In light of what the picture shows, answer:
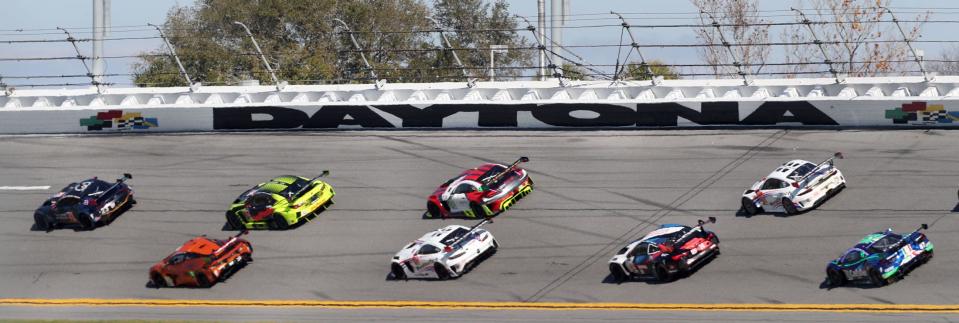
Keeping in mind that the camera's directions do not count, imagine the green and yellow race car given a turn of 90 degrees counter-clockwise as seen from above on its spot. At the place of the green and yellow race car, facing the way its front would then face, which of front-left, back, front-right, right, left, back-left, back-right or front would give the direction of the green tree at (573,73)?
back

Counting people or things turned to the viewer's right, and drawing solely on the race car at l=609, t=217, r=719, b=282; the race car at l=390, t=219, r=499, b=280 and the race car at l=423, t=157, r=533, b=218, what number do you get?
0

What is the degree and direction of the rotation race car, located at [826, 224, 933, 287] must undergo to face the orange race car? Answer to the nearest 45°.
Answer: approximately 45° to its left

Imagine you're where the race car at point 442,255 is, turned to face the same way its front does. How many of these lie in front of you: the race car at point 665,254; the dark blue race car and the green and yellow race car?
2

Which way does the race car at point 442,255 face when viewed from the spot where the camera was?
facing away from the viewer and to the left of the viewer

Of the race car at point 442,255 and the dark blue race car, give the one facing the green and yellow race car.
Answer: the race car

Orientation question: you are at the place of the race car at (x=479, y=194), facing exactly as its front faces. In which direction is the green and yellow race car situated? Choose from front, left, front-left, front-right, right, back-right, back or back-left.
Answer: front-left

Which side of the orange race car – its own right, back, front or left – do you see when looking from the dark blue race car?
front

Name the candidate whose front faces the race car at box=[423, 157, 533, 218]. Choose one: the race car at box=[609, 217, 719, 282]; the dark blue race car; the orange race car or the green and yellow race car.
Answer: the race car at box=[609, 217, 719, 282]

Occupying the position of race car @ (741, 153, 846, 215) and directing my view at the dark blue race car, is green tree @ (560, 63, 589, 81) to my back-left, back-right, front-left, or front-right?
front-right

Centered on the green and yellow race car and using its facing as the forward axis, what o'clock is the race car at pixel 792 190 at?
The race car is roughly at 5 o'clock from the green and yellow race car.

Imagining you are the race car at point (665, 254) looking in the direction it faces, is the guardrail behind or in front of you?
in front

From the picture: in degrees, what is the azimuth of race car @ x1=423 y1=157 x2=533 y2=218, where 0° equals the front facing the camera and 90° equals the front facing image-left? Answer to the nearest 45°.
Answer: approximately 135°

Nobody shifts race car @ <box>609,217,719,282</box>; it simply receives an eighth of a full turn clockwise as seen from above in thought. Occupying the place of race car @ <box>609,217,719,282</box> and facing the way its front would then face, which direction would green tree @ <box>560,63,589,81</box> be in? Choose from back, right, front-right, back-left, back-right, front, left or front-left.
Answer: front

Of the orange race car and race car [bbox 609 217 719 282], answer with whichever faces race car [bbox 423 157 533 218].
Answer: race car [bbox 609 217 719 282]

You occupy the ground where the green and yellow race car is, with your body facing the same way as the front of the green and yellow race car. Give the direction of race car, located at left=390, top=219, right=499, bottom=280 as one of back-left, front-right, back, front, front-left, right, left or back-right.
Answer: back
